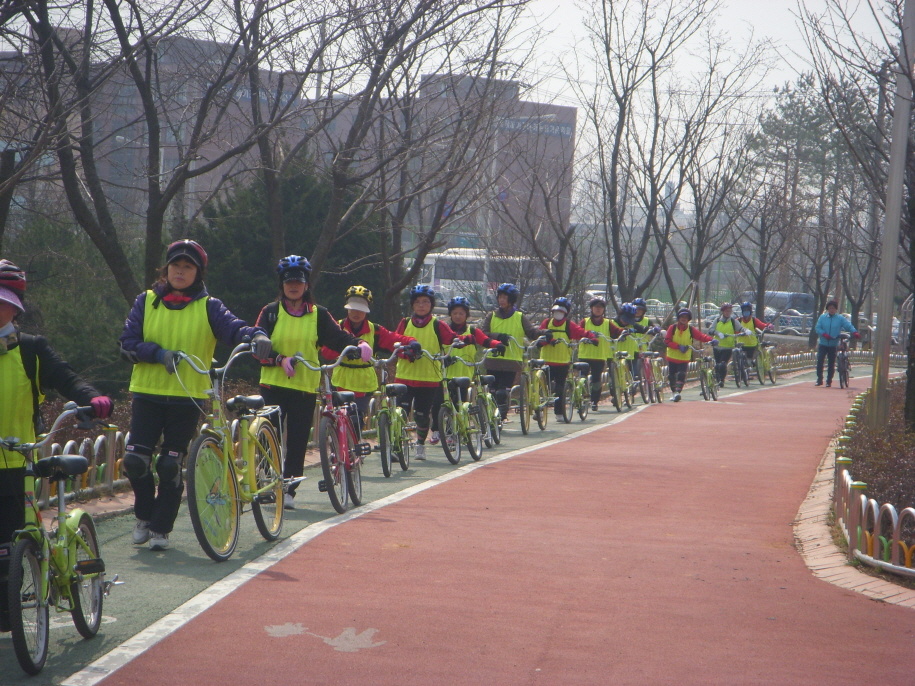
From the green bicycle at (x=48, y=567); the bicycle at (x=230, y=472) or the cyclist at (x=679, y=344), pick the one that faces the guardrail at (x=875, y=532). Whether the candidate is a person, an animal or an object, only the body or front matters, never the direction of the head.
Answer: the cyclist

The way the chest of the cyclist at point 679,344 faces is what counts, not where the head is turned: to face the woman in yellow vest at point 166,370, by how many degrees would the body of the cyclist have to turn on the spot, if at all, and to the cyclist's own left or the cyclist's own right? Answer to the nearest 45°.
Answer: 0° — they already face them

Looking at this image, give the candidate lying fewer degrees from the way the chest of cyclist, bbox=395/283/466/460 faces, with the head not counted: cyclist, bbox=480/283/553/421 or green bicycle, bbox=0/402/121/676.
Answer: the green bicycle

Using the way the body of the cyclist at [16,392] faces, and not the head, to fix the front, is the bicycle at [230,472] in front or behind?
behind

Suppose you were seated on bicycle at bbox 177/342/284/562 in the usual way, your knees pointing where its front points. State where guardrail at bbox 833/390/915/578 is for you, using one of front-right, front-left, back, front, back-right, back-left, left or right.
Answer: back-left
